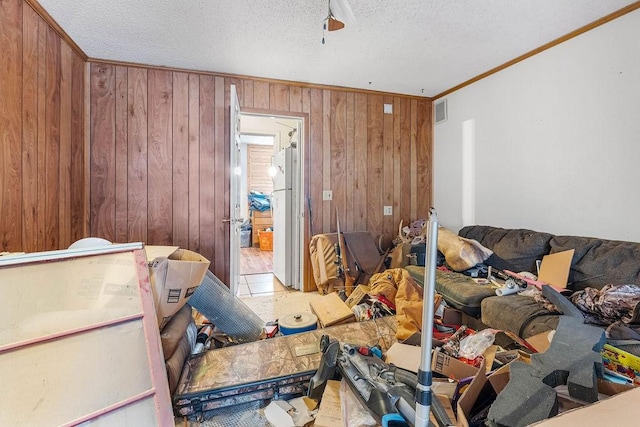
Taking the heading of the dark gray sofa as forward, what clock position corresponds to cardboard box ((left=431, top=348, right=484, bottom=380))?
The cardboard box is roughly at 11 o'clock from the dark gray sofa.

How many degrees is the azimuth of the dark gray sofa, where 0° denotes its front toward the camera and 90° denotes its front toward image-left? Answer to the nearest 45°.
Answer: approximately 45°

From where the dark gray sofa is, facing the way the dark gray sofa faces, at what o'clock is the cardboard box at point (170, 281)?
The cardboard box is roughly at 12 o'clock from the dark gray sofa.

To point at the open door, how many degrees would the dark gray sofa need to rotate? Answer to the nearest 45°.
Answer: approximately 45° to its right

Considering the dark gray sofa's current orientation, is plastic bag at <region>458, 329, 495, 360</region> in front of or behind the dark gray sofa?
in front

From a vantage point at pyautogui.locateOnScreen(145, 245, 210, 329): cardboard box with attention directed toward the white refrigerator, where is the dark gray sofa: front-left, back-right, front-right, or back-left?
front-right

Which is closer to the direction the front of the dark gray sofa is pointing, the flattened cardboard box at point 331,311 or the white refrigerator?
the flattened cardboard box

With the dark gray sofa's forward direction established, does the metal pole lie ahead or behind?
ahead
